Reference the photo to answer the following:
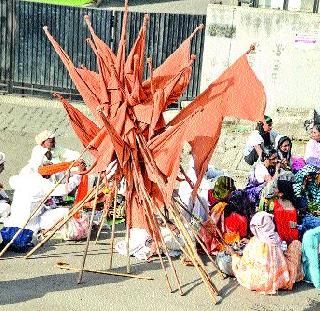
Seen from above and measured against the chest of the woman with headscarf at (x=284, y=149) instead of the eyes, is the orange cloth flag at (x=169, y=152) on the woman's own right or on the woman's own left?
on the woman's own right

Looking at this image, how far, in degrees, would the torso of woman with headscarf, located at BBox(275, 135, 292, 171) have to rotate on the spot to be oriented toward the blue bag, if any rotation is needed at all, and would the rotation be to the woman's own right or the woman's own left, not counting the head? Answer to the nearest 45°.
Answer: approximately 90° to the woman's own right

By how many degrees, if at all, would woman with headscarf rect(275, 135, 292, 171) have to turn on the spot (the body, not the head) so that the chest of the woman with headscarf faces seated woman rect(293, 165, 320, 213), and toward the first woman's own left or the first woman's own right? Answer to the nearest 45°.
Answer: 0° — they already face them

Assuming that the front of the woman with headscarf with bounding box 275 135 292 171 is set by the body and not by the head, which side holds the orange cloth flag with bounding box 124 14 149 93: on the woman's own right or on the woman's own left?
on the woman's own right

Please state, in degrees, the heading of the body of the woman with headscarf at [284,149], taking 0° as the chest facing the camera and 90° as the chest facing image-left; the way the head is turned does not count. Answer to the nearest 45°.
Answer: approximately 315°

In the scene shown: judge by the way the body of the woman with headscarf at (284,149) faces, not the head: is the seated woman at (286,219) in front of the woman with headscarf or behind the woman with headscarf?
in front

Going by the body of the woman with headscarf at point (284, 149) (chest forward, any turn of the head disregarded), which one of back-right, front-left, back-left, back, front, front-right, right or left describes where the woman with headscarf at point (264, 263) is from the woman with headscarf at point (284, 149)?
front-right

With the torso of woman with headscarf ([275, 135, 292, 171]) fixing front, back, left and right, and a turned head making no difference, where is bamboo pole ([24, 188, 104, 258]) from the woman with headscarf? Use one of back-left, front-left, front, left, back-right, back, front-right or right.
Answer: right

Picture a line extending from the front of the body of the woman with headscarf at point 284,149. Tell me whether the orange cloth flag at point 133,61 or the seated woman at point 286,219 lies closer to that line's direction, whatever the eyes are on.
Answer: the seated woman

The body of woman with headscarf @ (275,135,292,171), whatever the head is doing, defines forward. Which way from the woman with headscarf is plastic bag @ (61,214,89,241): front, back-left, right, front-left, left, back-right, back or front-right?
right

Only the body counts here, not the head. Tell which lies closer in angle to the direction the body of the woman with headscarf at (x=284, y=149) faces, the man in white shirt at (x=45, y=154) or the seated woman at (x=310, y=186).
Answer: the seated woman
